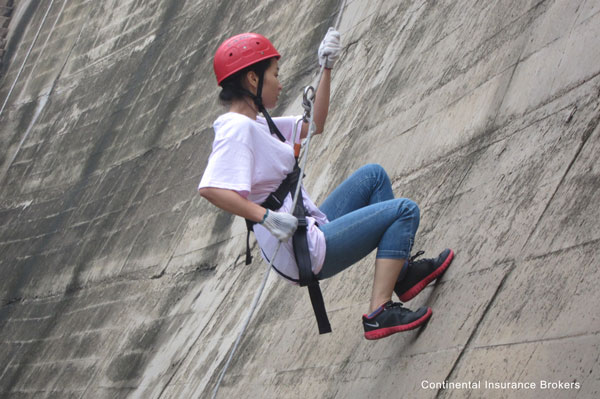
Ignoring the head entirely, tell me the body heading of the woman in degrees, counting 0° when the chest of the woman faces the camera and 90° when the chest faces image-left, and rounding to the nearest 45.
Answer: approximately 270°

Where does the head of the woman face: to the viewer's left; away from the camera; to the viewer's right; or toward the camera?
to the viewer's right
